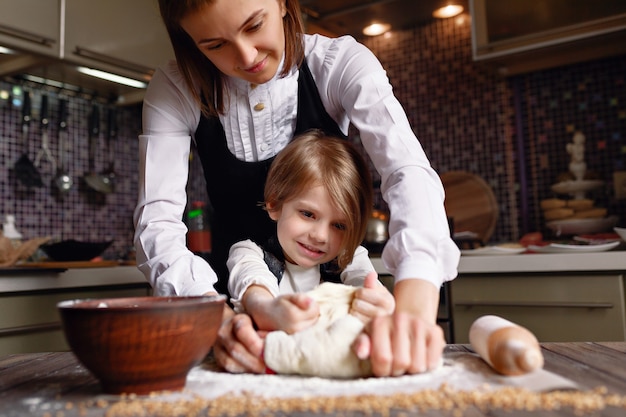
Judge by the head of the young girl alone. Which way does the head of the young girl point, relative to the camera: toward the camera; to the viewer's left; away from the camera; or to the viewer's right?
toward the camera

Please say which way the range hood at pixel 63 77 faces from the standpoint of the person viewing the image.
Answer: facing the viewer and to the right of the viewer

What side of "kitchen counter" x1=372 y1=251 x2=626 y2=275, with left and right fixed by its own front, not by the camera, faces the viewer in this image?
front

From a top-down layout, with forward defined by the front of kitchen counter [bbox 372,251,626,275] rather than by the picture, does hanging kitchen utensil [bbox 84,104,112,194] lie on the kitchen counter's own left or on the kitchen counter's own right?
on the kitchen counter's own right

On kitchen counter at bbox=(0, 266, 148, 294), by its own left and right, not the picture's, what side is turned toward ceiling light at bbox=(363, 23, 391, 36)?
left

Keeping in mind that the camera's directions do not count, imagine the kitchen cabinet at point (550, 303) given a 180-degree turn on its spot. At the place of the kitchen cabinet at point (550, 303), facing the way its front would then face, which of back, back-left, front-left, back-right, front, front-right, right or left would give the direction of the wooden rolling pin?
back

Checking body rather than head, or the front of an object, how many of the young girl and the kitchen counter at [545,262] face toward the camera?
2
